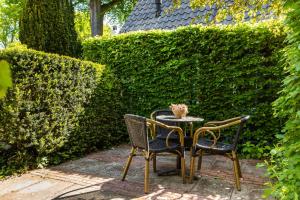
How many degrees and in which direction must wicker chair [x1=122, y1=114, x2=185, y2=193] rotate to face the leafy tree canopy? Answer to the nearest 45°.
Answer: approximately 90° to its left

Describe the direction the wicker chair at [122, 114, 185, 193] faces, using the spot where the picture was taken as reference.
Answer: facing away from the viewer and to the right of the viewer
